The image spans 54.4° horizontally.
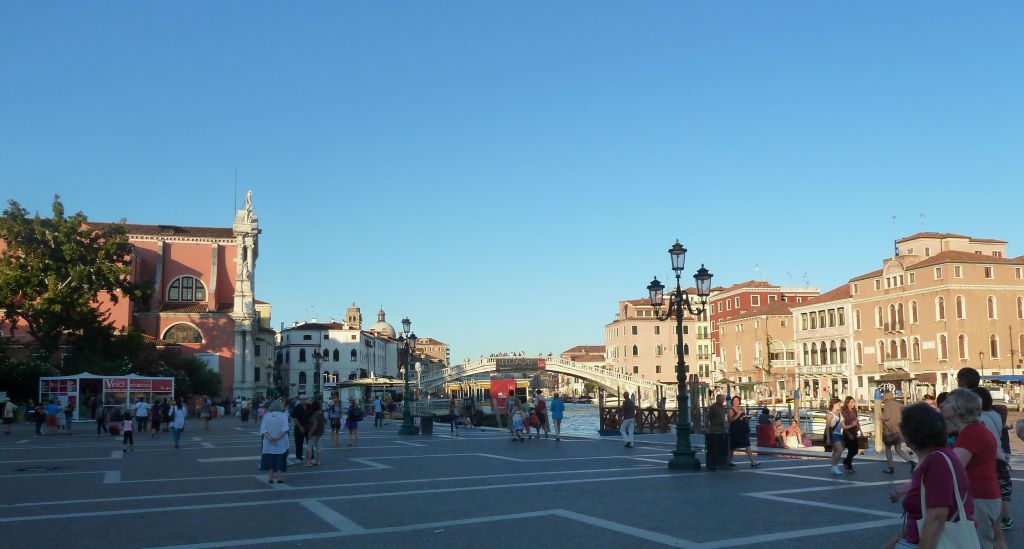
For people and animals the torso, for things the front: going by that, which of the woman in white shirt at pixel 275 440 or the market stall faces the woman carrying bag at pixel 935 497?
the market stall

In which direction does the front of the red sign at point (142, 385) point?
toward the camera

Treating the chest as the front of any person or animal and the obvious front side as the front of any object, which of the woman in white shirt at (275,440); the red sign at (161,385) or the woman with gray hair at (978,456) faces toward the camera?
the red sign

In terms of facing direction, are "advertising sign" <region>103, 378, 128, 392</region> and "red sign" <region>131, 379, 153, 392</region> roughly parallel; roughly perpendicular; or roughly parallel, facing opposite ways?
roughly parallel

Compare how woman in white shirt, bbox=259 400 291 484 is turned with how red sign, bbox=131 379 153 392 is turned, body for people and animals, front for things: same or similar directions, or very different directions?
very different directions

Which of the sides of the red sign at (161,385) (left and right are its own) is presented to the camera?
front

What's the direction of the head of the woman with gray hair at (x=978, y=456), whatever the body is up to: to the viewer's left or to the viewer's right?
to the viewer's left

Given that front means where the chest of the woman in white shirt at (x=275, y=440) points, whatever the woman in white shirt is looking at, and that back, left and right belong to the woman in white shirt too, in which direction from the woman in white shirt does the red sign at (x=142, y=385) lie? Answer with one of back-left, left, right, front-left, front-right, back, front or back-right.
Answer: front

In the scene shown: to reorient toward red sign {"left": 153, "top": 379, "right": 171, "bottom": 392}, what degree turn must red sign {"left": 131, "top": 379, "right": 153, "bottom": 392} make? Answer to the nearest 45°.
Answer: approximately 135° to its left

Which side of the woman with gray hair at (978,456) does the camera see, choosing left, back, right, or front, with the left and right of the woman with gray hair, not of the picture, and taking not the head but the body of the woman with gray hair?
left

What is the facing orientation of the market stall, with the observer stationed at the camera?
facing the viewer

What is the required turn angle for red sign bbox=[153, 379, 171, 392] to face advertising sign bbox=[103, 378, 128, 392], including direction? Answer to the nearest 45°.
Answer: approximately 45° to its right

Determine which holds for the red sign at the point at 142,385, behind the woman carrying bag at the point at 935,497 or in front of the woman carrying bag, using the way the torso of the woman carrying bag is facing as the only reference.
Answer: in front

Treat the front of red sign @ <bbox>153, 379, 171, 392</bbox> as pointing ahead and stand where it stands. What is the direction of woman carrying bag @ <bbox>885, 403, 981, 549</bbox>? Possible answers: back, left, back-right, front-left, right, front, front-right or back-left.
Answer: front

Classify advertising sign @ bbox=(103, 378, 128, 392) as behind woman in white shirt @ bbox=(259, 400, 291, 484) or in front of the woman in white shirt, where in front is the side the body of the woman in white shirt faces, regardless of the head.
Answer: in front
